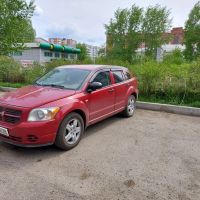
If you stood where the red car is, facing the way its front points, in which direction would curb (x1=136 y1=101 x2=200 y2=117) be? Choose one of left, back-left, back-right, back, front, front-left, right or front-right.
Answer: back

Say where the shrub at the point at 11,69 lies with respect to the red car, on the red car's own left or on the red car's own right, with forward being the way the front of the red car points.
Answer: on the red car's own right

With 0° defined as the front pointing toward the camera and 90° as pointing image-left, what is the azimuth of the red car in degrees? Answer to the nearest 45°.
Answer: approximately 45°
